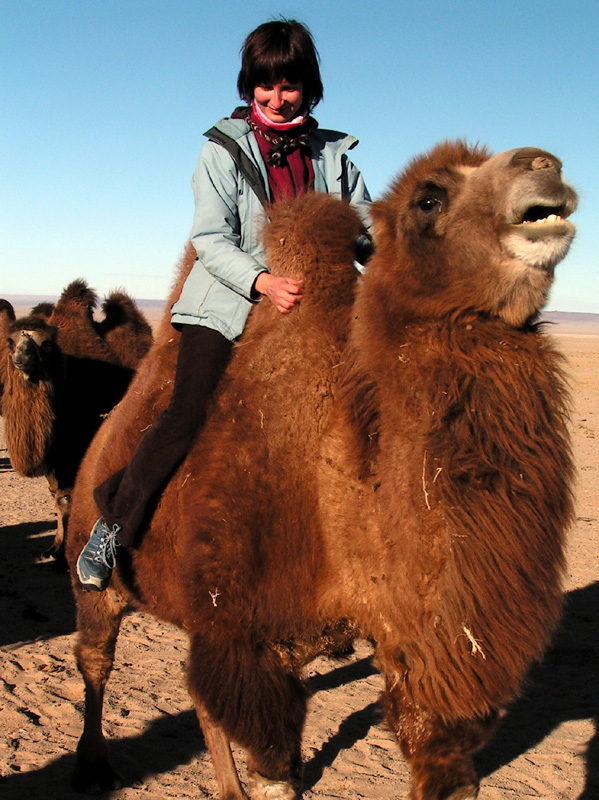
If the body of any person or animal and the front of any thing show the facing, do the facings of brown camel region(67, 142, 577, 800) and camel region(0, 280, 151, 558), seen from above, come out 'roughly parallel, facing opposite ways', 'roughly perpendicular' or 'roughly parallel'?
roughly perpendicular

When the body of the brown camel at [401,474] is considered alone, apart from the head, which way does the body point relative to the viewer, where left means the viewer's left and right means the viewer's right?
facing the viewer and to the right of the viewer

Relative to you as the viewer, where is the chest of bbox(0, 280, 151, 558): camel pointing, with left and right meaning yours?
facing the viewer and to the left of the viewer

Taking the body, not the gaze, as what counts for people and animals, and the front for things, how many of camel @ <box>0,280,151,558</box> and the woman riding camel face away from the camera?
0

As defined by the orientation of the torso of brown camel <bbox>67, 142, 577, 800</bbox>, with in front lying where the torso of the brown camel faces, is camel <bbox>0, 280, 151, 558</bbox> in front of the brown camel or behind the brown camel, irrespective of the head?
behind

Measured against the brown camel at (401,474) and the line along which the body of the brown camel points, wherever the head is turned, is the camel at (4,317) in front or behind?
behind

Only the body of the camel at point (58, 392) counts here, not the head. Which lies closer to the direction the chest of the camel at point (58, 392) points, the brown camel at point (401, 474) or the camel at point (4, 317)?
the brown camel

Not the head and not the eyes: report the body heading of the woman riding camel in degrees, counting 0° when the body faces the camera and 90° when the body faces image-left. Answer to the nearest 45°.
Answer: approximately 315°

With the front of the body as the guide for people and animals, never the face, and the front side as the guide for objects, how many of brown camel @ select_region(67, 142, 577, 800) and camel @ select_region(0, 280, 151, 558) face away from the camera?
0
